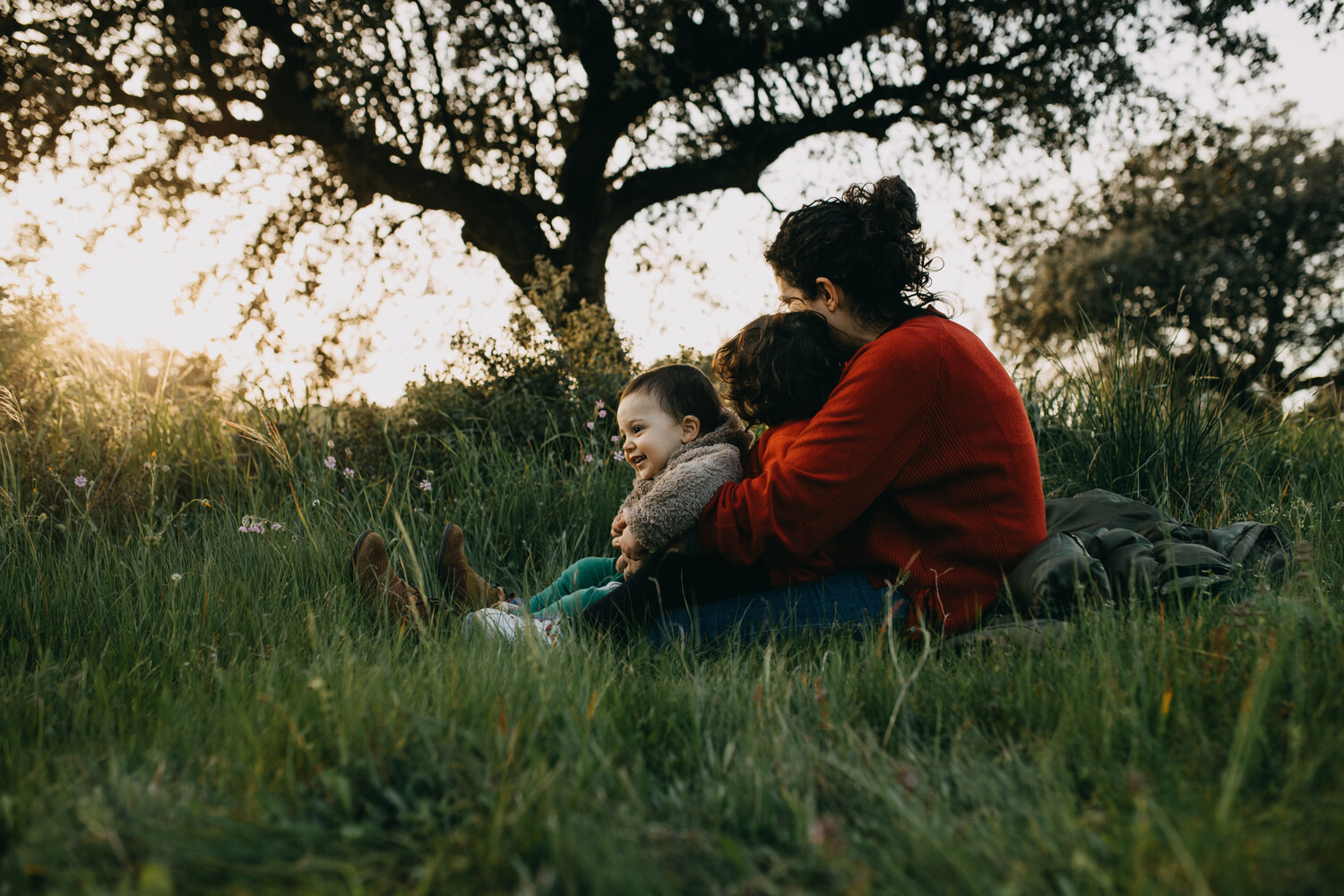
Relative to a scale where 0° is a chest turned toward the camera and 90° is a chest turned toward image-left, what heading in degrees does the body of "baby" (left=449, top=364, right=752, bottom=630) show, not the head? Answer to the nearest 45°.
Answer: approximately 90°

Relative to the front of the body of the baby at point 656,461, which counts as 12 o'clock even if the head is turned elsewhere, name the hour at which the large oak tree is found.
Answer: The large oak tree is roughly at 3 o'clock from the baby.

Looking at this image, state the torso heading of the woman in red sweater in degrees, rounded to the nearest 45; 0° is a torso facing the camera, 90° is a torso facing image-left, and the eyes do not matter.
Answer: approximately 90°

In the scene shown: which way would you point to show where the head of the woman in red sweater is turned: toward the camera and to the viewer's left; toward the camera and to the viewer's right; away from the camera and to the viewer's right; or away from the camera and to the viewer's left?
away from the camera and to the viewer's left

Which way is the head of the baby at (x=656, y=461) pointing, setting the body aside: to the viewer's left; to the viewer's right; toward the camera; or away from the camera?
to the viewer's left

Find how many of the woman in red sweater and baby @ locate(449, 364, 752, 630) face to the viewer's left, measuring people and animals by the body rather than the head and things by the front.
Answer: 2

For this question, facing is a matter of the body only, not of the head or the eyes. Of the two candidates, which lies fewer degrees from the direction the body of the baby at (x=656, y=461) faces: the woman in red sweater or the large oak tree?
the large oak tree
